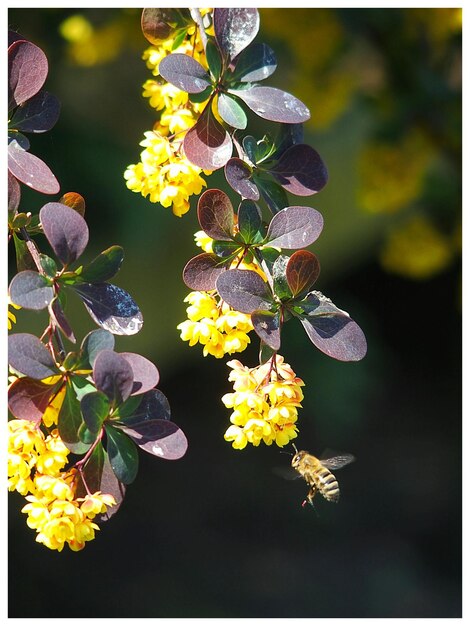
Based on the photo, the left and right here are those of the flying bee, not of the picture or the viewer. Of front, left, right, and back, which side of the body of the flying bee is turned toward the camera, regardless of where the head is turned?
left
